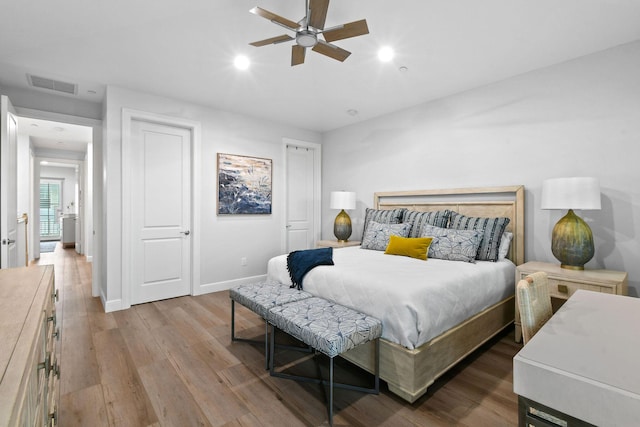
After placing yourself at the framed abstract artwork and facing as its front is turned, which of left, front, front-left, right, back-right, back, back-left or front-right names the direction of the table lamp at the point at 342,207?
front-left

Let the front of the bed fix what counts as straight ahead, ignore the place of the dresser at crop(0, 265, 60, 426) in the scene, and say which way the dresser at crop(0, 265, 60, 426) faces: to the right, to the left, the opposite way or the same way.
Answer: the opposite way

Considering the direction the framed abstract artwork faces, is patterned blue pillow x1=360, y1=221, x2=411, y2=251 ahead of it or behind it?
ahead

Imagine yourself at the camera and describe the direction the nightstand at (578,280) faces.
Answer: facing the viewer and to the left of the viewer

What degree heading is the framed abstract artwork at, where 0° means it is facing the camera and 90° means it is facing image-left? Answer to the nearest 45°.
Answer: approximately 315°

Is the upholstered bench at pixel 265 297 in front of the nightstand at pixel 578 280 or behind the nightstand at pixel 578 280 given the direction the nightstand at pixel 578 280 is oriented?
in front

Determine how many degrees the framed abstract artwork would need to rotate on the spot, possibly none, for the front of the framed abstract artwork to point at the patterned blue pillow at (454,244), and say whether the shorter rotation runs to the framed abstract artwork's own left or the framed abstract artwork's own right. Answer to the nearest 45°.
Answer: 0° — it already faces it

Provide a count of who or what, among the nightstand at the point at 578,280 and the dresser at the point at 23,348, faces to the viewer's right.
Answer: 1

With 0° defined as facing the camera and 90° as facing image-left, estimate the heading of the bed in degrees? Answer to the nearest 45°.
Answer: approximately 45°

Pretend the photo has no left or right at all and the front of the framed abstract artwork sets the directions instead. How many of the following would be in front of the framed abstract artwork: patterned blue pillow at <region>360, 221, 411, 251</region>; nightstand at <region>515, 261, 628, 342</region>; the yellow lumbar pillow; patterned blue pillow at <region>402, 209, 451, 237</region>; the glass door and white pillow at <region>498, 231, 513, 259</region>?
5

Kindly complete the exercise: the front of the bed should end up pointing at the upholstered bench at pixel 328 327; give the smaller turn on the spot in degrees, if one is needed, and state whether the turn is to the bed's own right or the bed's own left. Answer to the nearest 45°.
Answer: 0° — it already faces it

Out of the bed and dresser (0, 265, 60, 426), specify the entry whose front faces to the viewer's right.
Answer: the dresser

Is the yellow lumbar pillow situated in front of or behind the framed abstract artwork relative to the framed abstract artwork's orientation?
in front

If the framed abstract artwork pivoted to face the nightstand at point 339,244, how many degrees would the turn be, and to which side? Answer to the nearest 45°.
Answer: approximately 45° to its left

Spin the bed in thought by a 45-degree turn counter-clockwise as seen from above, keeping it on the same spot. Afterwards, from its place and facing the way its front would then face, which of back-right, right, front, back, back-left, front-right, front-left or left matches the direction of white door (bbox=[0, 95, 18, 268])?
right

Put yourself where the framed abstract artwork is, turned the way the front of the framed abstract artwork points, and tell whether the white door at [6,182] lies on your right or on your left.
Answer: on your right

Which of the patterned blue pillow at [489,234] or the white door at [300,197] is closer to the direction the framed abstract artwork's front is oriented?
the patterned blue pillow

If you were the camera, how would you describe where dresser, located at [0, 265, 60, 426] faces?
facing to the right of the viewer
